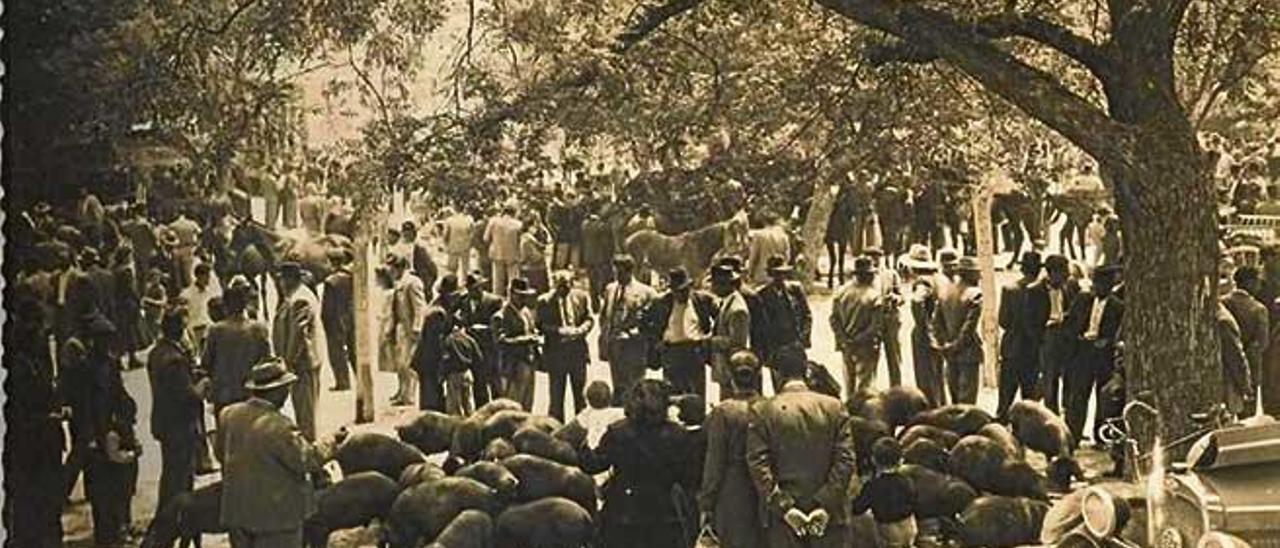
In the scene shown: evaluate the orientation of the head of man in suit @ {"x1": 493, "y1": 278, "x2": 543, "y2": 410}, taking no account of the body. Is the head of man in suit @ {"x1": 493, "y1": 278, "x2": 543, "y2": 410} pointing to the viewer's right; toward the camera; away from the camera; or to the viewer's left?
toward the camera

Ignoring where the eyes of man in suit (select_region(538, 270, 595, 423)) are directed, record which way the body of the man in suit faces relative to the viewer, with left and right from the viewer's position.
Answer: facing the viewer

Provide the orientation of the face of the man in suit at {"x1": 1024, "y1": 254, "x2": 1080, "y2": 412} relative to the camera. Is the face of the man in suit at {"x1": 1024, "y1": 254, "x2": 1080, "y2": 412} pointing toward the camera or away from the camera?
toward the camera

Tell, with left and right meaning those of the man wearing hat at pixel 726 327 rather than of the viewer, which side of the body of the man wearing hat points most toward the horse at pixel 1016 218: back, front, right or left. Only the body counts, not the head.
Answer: back

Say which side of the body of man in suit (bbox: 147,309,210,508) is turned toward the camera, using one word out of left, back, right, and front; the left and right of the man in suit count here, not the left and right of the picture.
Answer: right

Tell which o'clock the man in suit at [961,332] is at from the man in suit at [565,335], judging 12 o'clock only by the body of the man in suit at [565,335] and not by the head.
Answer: the man in suit at [961,332] is roughly at 9 o'clock from the man in suit at [565,335].
